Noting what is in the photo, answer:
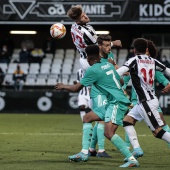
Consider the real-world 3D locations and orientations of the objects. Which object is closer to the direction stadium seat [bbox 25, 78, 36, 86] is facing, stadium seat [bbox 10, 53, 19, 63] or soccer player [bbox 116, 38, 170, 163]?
the soccer player

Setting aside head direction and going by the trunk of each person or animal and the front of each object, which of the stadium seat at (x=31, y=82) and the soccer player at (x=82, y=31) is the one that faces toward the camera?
the stadium seat

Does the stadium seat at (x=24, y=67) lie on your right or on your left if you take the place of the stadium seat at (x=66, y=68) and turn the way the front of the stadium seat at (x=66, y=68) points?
on your right

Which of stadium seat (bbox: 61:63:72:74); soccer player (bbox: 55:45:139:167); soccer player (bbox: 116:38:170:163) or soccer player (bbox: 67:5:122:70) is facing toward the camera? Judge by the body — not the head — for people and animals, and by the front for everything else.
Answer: the stadium seat

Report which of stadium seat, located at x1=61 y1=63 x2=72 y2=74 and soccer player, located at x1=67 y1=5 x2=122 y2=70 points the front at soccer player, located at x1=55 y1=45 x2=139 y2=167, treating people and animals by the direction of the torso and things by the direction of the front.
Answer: the stadium seat

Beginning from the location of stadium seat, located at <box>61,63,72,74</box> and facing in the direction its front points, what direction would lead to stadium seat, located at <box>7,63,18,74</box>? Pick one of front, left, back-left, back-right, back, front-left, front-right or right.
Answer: right

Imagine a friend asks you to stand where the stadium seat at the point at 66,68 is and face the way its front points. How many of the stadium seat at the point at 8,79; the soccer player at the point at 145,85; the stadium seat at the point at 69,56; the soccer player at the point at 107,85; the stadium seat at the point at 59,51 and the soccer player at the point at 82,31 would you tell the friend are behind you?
2

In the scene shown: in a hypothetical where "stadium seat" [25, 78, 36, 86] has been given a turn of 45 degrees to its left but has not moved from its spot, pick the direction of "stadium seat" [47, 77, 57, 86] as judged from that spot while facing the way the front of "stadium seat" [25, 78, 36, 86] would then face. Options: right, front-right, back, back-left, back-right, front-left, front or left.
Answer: front-left

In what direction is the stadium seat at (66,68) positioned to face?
toward the camera

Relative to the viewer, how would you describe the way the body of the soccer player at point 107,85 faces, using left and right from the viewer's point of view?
facing away from the viewer and to the left of the viewer

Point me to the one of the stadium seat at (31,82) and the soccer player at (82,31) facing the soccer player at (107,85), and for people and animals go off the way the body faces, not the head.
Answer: the stadium seat

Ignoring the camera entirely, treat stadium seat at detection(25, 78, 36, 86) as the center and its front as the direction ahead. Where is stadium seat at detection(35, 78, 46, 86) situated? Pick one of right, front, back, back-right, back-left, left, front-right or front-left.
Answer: left

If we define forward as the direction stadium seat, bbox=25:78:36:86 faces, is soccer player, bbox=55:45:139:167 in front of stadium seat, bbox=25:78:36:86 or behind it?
in front

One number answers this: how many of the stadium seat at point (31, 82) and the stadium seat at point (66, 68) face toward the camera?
2

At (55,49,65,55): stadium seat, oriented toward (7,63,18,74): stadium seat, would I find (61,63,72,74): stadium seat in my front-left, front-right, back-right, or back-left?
front-left

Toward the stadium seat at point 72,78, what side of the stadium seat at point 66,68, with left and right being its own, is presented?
front

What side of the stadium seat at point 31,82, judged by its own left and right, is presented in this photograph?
front
